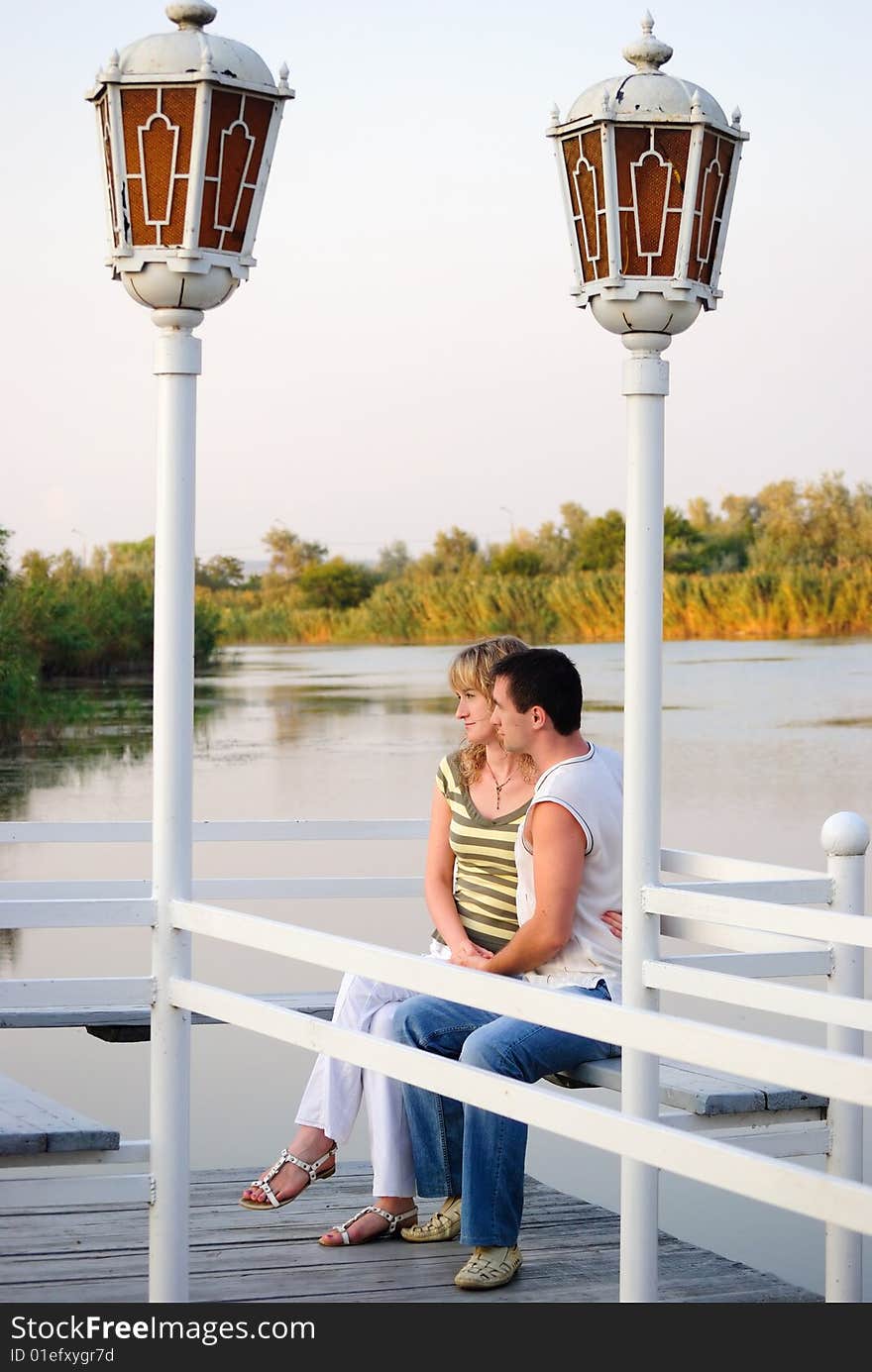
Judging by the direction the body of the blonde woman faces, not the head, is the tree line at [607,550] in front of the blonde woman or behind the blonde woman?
behind

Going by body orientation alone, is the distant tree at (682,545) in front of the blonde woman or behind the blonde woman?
behind

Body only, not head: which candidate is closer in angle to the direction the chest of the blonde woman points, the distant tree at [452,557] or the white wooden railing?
the white wooden railing

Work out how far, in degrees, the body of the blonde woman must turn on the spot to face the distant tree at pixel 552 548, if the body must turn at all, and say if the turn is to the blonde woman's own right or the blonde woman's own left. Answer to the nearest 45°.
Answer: approximately 135° to the blonde woman's own right

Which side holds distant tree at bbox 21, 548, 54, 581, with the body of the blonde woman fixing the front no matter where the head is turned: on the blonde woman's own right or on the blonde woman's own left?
on the blonde woman's own right

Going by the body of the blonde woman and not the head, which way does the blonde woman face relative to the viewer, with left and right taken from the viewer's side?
facing the viewer and to the left of the viewer

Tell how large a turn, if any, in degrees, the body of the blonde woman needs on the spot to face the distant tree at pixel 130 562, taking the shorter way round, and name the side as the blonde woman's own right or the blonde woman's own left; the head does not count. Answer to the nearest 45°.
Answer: approximately 135° to the blonde woman's own right

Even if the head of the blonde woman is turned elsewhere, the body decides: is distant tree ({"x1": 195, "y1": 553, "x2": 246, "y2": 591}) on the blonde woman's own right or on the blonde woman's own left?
on the blonde woman's own right

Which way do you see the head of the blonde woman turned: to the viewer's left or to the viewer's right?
to the viewer's left
